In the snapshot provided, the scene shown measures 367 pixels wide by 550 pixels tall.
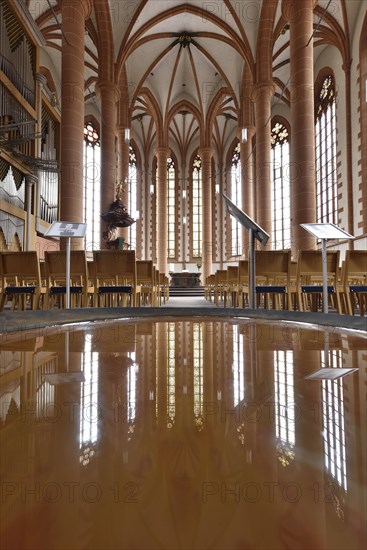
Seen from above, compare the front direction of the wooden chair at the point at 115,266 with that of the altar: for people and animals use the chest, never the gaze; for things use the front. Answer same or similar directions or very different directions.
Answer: very different directions

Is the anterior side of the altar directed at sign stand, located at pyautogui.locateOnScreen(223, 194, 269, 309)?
yes

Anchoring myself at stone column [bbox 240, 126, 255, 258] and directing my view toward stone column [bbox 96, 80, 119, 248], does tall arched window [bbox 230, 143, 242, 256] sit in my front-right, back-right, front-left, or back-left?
back-right

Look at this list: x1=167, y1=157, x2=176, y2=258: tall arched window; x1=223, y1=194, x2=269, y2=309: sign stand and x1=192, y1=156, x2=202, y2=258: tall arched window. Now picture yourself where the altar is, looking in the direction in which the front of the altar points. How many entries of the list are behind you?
2

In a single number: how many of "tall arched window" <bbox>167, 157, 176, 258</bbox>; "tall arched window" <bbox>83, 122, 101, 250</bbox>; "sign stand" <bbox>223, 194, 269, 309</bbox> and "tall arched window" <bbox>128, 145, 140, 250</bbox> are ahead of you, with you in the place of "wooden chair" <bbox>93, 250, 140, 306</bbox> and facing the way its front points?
3

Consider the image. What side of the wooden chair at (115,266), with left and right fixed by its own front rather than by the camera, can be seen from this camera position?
back

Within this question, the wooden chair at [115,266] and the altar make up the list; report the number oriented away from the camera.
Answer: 1

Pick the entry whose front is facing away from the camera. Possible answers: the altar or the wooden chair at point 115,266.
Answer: the wooden chair
